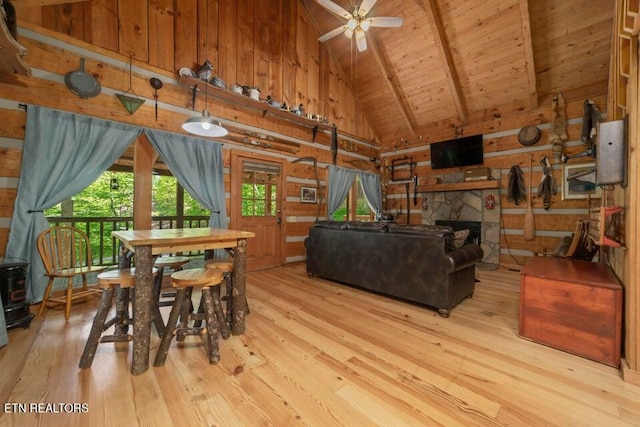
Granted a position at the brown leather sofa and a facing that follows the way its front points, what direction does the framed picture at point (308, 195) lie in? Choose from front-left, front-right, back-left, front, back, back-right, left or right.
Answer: left

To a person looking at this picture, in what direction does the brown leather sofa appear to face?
facing away from the viewer and to the right of the viewer

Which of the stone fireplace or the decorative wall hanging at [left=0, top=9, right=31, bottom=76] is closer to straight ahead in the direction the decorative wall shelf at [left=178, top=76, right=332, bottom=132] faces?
the stone fireplace

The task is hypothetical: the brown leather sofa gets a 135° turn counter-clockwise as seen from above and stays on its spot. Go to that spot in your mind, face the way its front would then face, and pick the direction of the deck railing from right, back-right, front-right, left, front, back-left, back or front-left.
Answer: front

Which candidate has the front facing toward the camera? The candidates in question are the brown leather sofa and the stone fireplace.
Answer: the stone fireplace

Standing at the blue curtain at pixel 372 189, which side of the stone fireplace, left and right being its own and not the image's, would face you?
right

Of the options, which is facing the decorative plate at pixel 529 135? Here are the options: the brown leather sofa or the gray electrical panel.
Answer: the brown leather sofa

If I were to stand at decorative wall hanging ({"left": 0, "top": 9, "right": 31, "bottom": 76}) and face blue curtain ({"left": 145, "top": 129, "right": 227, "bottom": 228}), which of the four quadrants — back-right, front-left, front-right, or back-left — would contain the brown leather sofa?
front-right

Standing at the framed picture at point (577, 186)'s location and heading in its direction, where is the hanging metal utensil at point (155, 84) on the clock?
The hanging metal utensil is roughly at 1 o'clock from the framed picture.

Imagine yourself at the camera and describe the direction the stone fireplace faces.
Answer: facing the viewer

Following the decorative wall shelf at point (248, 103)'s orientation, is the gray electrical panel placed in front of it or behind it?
in front

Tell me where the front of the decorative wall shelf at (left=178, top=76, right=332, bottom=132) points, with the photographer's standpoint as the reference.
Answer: facing the viewer and to the right of the viewer
